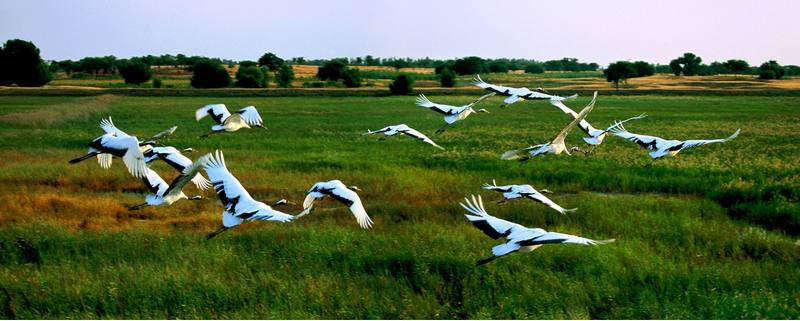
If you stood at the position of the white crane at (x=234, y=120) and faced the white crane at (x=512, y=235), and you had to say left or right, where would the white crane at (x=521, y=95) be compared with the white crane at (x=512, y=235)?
left

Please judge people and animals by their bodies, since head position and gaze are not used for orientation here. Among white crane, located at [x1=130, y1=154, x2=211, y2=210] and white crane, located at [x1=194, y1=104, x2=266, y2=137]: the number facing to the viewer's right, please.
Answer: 2

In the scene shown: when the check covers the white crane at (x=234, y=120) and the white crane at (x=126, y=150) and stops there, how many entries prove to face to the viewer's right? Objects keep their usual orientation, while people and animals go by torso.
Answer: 2

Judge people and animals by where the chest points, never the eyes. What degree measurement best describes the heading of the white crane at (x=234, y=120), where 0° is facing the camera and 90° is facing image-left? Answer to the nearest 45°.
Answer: approximately 270°

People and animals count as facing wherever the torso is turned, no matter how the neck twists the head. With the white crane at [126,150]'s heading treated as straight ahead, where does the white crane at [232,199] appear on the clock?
the white crane at [232,199] is roughly at 2 o'clock from the white crane at [126,150].
